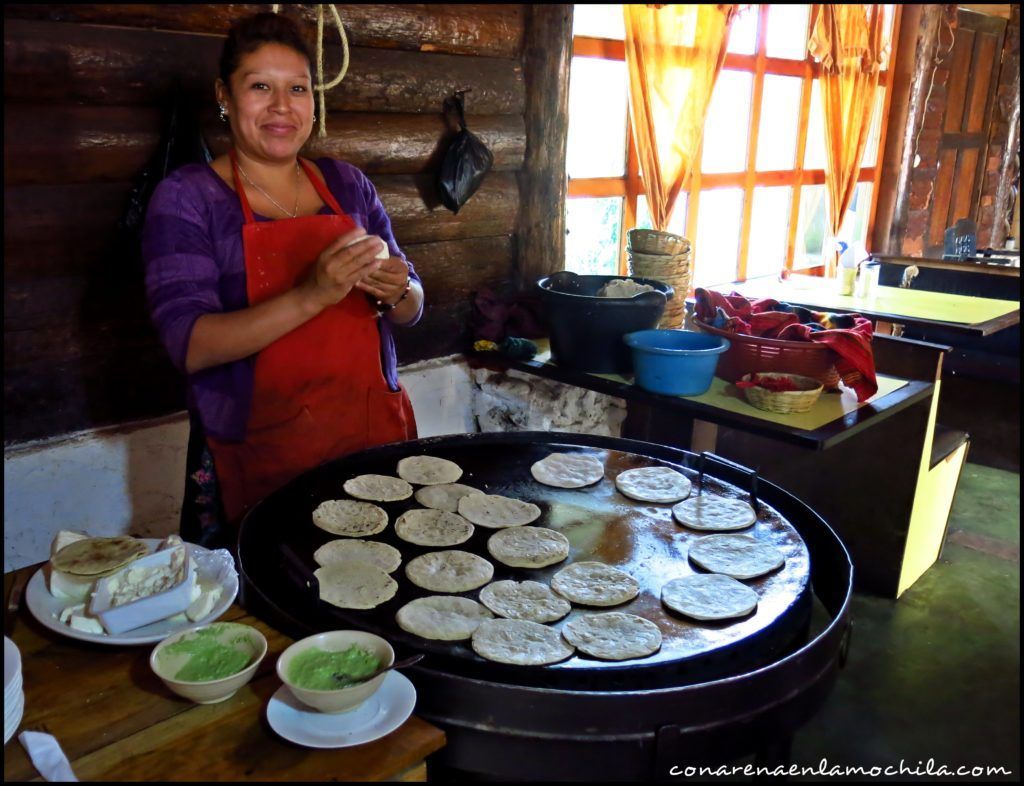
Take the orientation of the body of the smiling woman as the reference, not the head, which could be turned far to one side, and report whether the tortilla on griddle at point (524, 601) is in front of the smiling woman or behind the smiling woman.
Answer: in front

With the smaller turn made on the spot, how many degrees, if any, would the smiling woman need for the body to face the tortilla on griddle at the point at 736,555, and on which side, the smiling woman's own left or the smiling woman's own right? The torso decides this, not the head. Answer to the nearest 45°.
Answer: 0° — they already face it

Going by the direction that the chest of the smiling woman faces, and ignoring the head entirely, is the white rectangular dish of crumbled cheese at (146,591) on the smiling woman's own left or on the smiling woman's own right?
on the smiling woman's own right

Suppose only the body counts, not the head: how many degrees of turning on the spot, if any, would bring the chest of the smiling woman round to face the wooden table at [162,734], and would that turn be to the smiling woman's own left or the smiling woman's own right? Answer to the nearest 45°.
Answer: approximately 45° to the smiling woman's own right

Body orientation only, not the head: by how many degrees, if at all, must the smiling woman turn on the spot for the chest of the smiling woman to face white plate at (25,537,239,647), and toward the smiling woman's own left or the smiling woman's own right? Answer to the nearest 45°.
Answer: approximately 45° to the smiling woman's own right

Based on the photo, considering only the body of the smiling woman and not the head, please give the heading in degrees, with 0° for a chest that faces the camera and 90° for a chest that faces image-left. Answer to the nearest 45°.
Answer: approximately 315°

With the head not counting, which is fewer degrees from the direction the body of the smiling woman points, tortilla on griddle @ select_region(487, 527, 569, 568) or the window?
the tortilla on griddle

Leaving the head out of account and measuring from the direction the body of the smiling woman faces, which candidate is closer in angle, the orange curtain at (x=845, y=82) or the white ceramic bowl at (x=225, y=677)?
the white ceramic bowl

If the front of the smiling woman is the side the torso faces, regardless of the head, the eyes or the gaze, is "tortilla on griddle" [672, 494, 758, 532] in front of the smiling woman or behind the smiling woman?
in front

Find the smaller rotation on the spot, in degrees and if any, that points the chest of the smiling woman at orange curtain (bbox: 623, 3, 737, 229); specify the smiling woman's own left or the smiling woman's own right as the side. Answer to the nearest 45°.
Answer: approximately 90° to the smiling woman's own left

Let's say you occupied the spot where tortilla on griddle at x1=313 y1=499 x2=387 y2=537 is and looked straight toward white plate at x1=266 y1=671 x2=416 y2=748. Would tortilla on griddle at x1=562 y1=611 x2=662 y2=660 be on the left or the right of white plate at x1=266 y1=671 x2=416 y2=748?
left

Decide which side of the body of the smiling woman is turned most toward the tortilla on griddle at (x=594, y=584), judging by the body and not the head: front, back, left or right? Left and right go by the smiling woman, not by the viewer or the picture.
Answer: front
